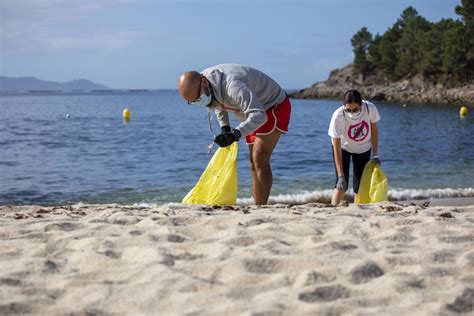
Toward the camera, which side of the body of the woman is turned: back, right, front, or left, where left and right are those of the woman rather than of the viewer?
front

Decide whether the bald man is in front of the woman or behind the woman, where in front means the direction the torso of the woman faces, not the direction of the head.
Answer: in front
